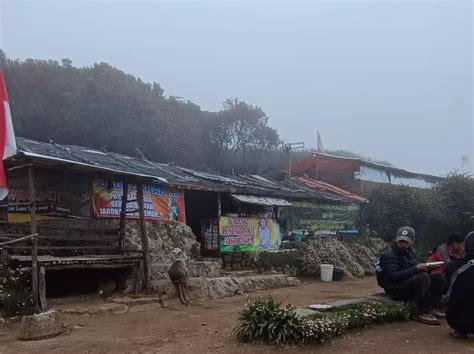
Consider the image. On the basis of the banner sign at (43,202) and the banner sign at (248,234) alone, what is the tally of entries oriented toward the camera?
2

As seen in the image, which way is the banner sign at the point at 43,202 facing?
toward the camera

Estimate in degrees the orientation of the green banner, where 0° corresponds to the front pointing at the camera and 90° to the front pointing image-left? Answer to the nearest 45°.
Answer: approximately 0°

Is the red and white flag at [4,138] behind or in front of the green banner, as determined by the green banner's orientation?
in front

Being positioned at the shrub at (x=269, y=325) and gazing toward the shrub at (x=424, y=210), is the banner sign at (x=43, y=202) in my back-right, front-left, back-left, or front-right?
front-left

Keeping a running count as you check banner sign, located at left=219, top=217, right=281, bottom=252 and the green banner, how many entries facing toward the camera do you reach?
2

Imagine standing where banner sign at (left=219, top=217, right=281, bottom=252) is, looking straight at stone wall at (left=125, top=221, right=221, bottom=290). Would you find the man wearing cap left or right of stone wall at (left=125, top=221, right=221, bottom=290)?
left

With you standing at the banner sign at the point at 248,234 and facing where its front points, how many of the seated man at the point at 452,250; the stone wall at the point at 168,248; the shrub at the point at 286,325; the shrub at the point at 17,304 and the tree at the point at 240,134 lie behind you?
1

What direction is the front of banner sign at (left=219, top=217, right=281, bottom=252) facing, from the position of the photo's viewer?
facing the viewer

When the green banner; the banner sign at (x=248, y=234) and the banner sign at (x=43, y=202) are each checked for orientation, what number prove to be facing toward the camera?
3

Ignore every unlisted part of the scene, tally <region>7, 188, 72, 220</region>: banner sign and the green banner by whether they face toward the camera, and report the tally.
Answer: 2

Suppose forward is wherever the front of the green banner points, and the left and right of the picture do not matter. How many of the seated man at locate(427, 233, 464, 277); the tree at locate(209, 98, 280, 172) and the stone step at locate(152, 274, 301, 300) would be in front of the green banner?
2

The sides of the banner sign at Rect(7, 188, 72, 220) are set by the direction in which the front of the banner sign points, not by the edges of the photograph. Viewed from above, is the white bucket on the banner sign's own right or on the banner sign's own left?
on the banner sign's own left
